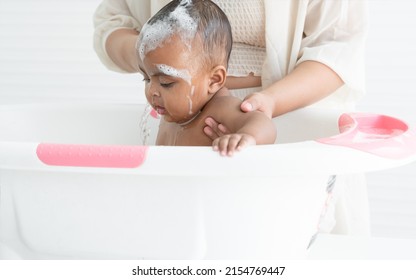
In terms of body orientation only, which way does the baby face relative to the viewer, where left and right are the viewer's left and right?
facing the viewer and to the left of the viewer

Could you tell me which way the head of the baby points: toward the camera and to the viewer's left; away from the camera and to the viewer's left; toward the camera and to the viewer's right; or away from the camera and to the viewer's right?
toward the camera and to the viewer's left
